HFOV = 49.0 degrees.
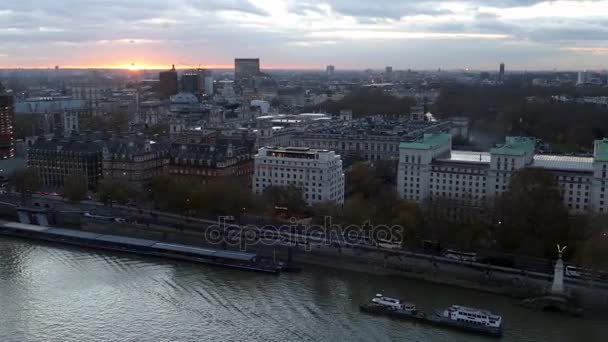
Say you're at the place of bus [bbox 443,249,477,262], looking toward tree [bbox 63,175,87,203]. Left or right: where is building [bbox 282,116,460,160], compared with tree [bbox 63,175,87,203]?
right

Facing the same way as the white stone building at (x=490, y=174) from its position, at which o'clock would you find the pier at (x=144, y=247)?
The pier is roughly at 2 o'clock from the white stone building.

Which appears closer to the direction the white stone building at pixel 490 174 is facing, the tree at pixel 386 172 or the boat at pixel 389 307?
the boat

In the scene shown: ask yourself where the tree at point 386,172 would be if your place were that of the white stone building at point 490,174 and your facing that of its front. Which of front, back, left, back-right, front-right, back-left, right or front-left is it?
back-right

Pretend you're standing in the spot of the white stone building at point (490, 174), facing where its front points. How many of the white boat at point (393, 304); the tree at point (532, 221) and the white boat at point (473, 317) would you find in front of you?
3

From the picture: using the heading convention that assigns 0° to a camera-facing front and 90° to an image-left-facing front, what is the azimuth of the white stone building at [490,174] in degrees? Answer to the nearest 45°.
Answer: approximately 0°

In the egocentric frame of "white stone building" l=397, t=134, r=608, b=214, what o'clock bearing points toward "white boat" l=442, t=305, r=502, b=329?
The white boat is roughly at 12 o'clock from the white stone building.

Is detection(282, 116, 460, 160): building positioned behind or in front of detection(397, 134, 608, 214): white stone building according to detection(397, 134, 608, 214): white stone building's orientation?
behind

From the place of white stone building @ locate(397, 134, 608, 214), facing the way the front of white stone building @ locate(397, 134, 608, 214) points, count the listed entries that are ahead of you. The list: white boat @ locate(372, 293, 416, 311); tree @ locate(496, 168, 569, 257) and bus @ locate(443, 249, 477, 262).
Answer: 3

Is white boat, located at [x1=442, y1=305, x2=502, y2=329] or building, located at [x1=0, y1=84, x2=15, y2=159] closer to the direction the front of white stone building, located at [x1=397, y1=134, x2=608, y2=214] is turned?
the white boat

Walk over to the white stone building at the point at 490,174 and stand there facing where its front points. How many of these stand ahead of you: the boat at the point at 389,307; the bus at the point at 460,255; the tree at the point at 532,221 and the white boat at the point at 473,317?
4

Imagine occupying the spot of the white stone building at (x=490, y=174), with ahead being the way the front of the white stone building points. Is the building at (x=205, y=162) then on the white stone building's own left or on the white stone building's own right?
on the white stone building's own right

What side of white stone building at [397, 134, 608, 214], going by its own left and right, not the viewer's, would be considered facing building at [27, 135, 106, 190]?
right
